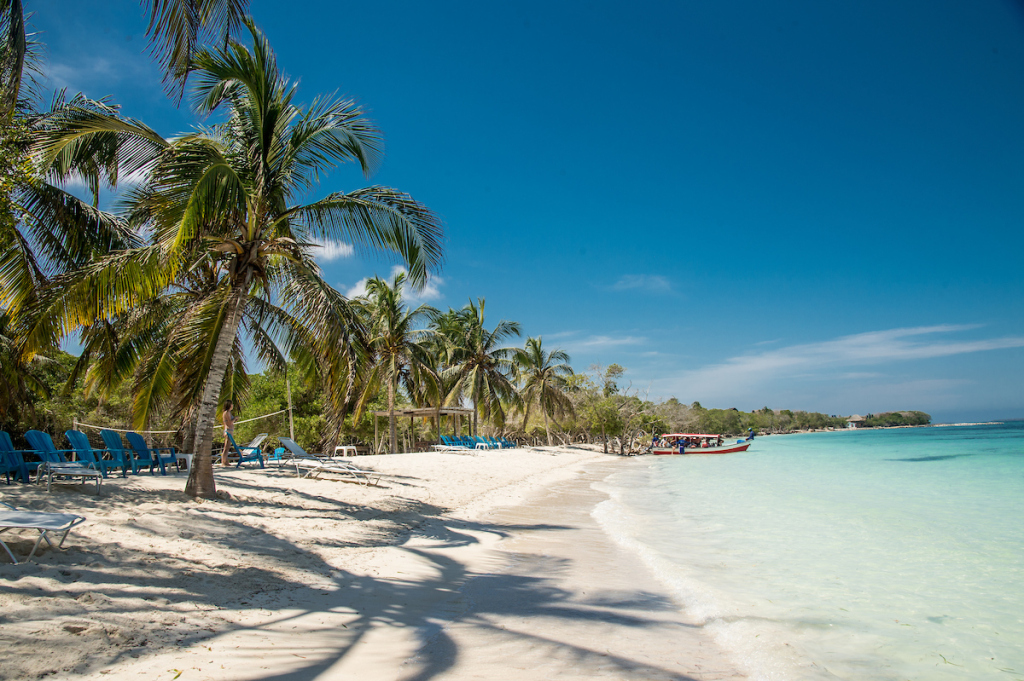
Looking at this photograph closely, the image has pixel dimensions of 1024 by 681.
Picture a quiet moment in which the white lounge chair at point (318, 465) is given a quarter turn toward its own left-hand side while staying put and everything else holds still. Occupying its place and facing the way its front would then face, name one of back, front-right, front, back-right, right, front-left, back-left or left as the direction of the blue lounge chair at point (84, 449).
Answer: back-left

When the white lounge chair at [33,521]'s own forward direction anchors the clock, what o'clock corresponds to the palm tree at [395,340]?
The palm tree is roughly at 10 o'clock from the white lounge chair.

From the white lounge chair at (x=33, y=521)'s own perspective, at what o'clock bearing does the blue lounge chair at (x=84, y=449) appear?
The blue lounge chair is roughly at 9 o'clock from the white lounge chair.

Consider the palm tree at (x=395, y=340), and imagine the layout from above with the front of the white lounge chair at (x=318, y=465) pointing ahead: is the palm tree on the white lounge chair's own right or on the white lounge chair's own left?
on the white lounge chair's own left

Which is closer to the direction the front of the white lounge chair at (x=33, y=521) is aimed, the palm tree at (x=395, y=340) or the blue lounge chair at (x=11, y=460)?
the palm tree

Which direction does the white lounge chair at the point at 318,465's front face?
to the viewer's right

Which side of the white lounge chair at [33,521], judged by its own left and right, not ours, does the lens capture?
right

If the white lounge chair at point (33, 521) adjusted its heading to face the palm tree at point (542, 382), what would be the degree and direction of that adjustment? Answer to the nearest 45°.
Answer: approximately 45° to its left

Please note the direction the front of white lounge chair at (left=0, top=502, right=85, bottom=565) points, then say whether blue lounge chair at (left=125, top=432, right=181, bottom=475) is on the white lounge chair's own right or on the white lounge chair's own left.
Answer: on the white lounge chair's own left

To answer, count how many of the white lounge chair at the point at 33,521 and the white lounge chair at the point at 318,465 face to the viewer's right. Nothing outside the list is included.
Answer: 2

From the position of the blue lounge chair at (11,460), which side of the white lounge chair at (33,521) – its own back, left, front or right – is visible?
left
